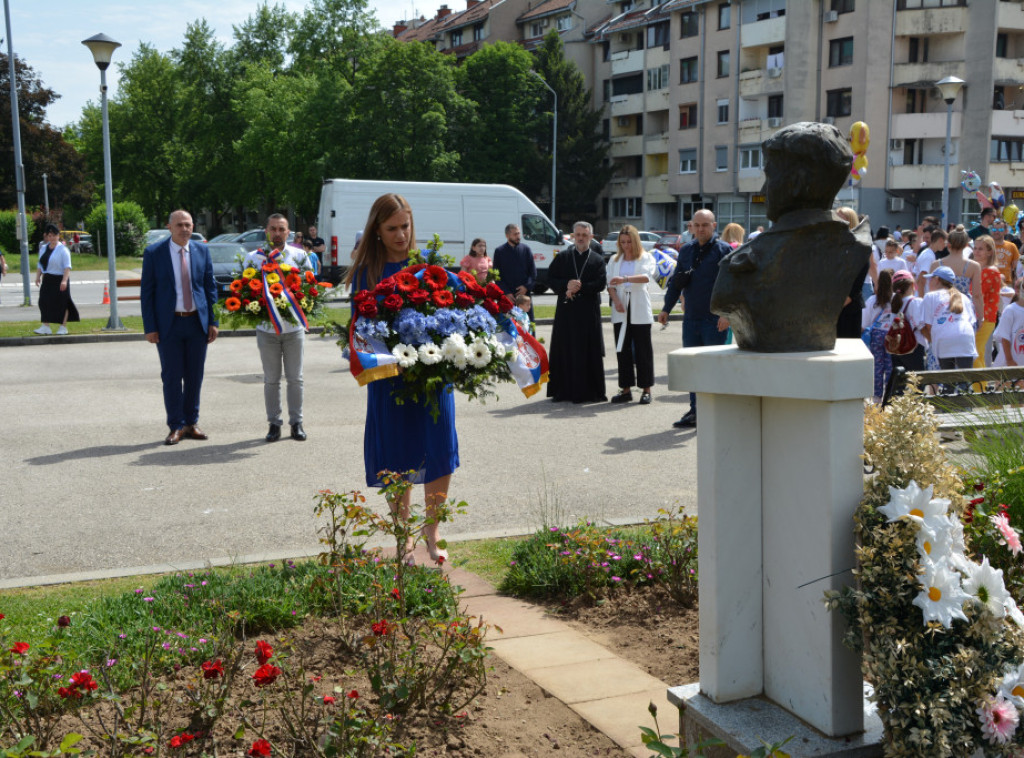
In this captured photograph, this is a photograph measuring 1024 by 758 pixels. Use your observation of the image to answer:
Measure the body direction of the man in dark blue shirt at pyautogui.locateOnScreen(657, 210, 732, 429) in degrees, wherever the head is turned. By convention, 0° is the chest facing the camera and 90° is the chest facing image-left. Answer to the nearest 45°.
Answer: approximately 45°

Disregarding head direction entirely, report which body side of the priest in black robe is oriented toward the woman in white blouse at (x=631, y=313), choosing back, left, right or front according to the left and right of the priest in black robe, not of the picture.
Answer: left

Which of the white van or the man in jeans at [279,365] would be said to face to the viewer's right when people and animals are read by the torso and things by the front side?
the white van

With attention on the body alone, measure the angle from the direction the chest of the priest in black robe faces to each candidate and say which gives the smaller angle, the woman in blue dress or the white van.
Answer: the woman in blue dress

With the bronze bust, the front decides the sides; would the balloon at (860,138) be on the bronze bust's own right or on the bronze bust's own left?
on the bronze bust's own right

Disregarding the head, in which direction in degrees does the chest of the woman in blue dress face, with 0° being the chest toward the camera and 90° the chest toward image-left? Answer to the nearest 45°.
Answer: approximately 315°

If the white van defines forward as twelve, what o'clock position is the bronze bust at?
The bronze bust is roughly at 3 o'clock from the white van.

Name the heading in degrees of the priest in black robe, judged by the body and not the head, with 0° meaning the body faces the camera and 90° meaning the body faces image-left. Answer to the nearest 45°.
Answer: approximately 0°

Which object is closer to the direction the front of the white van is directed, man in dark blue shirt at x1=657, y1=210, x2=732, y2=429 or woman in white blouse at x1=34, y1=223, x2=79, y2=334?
the man in dark blue shirt

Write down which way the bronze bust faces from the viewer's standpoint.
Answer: facing away from the viewer and to the left of the viewer
